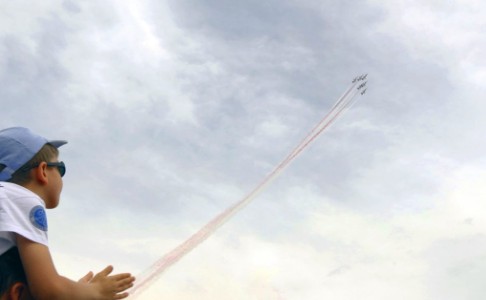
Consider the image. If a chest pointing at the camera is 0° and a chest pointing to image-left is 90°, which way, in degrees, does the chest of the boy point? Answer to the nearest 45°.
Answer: approximately 225°
